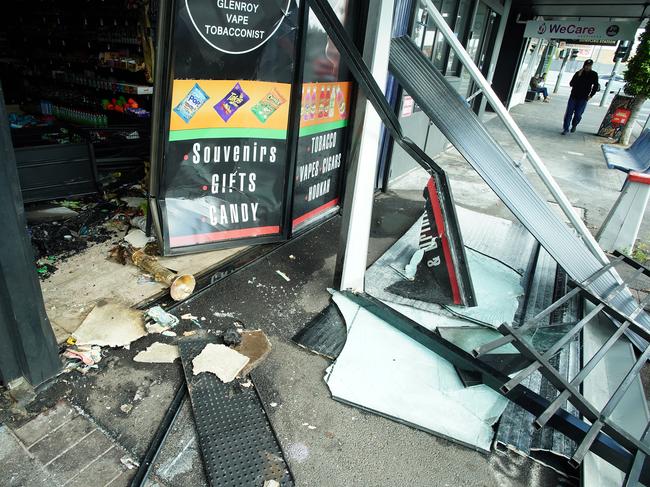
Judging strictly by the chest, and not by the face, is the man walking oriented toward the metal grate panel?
yes

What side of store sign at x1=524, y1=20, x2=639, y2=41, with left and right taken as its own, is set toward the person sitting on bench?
back

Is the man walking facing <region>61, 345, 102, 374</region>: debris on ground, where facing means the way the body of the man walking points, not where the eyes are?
yes

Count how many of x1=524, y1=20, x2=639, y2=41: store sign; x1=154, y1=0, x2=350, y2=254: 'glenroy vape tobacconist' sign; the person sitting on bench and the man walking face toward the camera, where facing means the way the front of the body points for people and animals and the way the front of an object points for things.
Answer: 3

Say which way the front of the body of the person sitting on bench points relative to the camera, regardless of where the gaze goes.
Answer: to the viewer's right
